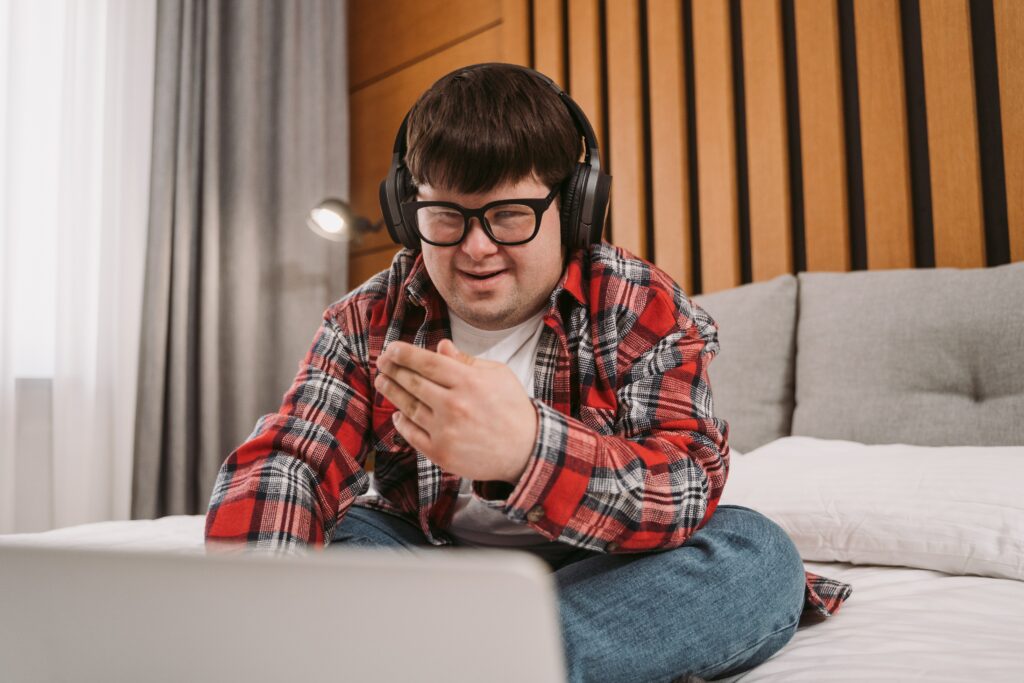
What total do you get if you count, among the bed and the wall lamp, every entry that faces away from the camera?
0

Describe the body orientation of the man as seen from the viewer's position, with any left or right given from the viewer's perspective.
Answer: facing the viewer

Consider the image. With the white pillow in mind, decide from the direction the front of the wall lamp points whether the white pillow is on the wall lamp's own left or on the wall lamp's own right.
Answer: on the wall lamp's own left

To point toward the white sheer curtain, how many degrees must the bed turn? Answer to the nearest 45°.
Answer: approximately 90° to its right

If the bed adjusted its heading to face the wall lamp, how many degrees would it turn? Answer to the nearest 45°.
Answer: approximately 90° to its right

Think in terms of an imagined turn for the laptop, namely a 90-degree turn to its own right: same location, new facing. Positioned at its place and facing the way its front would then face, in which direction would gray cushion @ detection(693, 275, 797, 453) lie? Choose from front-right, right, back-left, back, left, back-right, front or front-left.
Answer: front-left

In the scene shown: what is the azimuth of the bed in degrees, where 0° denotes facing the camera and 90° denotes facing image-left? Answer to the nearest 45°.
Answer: approximately 45°

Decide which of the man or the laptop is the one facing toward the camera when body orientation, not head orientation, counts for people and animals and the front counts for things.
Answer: the man

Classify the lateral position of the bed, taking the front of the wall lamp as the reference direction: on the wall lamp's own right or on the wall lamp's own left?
on the wall lamp's own left

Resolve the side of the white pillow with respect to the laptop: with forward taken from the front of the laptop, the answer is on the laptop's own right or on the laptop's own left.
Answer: on the laptop's own right

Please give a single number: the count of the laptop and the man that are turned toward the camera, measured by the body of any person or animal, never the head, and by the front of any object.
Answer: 1

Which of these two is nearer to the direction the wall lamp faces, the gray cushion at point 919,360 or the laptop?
the laptop

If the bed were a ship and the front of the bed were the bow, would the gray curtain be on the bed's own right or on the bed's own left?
on the bed's own right

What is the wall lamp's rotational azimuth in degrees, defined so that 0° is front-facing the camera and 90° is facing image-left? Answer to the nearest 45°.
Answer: approximately 45°

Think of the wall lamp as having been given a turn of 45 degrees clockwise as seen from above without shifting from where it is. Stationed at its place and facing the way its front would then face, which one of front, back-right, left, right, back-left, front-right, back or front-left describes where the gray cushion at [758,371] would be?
back-left

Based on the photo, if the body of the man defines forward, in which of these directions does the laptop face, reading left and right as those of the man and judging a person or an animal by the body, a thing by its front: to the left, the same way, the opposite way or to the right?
the opposite way

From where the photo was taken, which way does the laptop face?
away from the camera
